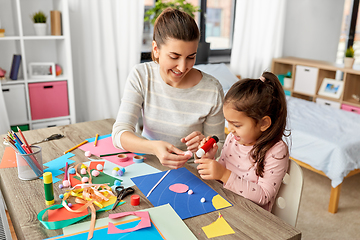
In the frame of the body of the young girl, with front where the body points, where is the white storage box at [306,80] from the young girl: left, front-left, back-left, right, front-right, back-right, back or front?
back-right

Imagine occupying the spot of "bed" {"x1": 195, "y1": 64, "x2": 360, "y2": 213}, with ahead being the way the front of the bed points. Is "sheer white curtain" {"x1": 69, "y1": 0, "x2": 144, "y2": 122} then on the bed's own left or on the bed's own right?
on the bed's own right

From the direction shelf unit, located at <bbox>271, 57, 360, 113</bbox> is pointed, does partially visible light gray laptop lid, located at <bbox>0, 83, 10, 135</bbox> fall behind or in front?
in front

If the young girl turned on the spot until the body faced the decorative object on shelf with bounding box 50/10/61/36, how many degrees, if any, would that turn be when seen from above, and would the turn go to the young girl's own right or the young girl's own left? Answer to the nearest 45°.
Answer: approximately 90° to the young girl's own right

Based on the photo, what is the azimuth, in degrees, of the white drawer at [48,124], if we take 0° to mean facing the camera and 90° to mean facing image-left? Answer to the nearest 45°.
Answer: approximately 315°

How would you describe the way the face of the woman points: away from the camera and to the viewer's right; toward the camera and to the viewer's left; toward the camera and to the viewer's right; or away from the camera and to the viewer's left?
toward the camera and to the viewer's right

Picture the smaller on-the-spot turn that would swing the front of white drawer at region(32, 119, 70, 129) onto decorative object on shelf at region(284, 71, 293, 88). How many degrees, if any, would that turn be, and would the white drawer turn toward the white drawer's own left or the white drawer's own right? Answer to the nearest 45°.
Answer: approximately 45° to the white drawer's own left

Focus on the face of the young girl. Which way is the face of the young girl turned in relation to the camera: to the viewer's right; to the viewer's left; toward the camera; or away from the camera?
to the viewer's left
